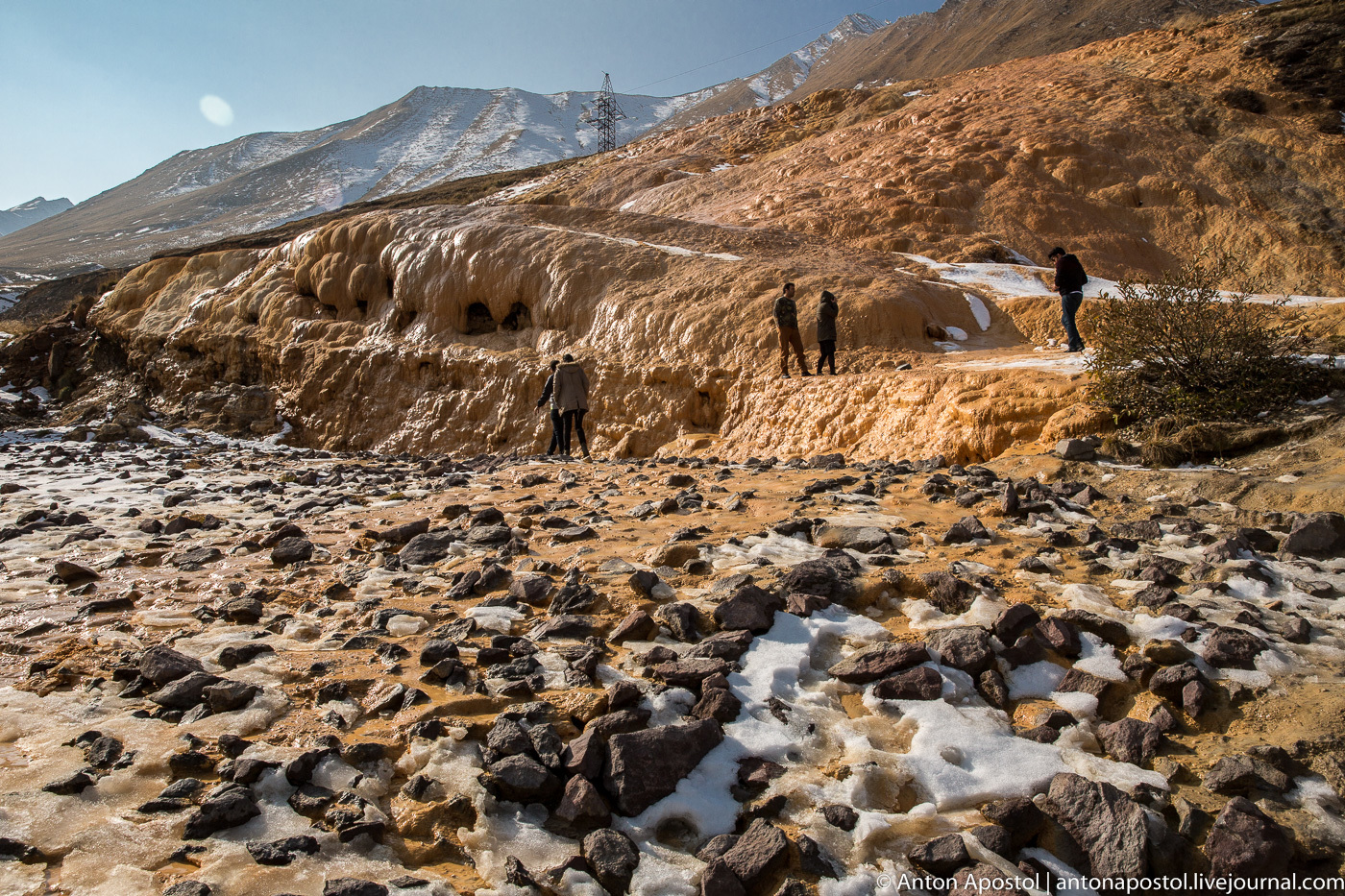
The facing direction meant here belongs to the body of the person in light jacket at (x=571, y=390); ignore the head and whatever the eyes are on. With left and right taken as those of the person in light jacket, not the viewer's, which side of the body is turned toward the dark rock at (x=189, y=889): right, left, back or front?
back

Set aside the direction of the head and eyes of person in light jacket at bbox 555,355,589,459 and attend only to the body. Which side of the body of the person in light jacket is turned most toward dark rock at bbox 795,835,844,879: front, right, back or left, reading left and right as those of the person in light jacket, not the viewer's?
back

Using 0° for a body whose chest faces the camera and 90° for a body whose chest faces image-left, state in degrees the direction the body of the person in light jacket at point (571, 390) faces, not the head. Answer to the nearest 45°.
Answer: approximately 180°

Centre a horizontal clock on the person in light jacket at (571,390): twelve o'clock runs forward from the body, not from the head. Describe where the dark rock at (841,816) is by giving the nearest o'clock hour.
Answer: The dark rock is roughly at 6 o'clock from the person in light jacket.

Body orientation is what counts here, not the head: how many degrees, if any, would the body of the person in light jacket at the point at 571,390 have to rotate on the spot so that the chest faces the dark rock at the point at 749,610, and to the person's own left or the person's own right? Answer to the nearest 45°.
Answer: approximately 180°

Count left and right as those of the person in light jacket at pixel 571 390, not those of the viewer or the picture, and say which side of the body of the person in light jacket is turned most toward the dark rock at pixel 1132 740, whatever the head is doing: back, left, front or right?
back

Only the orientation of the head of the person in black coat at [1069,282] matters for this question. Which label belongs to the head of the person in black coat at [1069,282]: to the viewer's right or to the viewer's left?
to the viewer's left

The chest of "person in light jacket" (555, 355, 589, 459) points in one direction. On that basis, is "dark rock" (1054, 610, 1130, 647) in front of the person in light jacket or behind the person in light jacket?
behind

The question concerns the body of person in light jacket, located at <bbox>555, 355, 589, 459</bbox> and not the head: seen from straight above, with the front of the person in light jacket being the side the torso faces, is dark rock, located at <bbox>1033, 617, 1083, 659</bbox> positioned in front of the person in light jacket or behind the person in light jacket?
behind

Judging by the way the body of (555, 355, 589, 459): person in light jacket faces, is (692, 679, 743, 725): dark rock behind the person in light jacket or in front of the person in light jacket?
behind

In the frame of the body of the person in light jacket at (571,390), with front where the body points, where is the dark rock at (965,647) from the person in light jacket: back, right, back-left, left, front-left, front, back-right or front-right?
back

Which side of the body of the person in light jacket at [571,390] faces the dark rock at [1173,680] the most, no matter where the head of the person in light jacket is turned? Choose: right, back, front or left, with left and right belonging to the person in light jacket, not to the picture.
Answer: back
